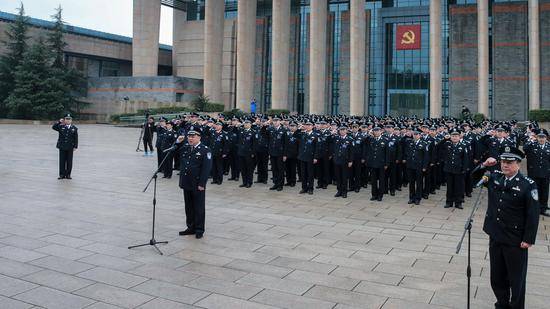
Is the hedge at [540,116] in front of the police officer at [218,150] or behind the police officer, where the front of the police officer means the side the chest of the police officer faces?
behind

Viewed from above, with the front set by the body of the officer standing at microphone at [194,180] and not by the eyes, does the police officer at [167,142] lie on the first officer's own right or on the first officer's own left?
on the first officer's own right

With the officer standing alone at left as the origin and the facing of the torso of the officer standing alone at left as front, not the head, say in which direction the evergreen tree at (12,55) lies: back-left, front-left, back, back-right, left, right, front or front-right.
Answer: back

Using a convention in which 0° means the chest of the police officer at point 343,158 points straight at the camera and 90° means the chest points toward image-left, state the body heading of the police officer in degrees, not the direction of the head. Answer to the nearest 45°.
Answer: approximately 0°

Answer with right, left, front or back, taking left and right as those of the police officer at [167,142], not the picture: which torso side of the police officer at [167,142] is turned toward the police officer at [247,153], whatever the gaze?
left

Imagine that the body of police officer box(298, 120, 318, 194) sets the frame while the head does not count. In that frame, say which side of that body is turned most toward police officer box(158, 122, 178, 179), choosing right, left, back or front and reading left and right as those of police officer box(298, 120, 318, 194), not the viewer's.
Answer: right
